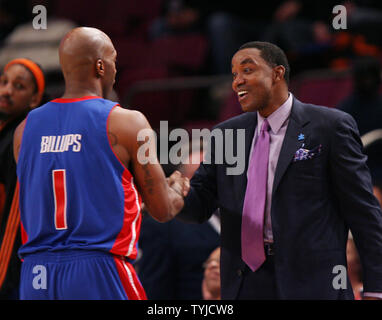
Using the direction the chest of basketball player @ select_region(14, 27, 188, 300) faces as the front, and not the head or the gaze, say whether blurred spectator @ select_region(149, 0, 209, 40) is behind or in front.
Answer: in front

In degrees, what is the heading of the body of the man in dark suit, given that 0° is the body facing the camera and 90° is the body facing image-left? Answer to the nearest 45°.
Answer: approximately 45°

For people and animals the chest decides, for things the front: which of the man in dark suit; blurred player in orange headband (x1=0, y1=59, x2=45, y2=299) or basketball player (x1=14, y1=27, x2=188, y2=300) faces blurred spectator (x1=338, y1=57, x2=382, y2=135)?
the basketball player

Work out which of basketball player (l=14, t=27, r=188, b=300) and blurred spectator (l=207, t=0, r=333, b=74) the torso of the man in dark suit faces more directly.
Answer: the basketball player

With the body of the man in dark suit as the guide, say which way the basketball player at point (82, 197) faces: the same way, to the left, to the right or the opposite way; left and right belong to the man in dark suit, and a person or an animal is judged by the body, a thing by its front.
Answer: the opposite way

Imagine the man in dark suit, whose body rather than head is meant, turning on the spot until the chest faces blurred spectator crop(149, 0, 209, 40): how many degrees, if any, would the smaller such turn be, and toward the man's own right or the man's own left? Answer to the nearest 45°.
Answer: approximately 135° to the man's own right

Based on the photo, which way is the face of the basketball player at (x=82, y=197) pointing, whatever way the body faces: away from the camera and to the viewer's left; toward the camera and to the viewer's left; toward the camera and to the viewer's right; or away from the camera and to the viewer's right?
away from the camera and to the viewer's right

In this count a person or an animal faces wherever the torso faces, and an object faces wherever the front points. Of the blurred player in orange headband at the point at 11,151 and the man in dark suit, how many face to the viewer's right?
0

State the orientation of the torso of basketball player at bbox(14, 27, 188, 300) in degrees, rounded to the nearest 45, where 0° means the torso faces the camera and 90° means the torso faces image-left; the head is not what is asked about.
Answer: approximately 225°

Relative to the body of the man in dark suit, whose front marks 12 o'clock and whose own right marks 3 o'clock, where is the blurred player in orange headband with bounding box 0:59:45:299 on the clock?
The blurred player in orange headband is roughly at 2 o'clock from the man in dark suit.

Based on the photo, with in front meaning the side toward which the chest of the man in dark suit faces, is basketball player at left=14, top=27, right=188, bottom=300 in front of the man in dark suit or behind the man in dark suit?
in front

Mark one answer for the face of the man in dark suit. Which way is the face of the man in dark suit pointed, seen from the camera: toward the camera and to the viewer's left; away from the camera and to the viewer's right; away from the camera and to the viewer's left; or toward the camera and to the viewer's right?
toward the camera and to the viewer's left

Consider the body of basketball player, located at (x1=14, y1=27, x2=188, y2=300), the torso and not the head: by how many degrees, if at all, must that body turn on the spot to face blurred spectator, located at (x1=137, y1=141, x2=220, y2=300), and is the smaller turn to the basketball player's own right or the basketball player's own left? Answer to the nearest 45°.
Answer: approximately 45° to the basketball player's own left

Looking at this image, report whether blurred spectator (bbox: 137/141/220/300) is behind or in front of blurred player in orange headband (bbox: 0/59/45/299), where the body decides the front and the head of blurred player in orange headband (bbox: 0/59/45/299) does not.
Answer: behind

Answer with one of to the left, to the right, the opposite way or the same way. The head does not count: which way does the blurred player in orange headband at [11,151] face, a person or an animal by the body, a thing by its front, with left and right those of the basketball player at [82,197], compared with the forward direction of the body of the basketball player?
the opposite way

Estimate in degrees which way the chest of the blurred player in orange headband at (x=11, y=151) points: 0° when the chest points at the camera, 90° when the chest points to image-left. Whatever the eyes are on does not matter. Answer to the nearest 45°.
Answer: approximately 45°
